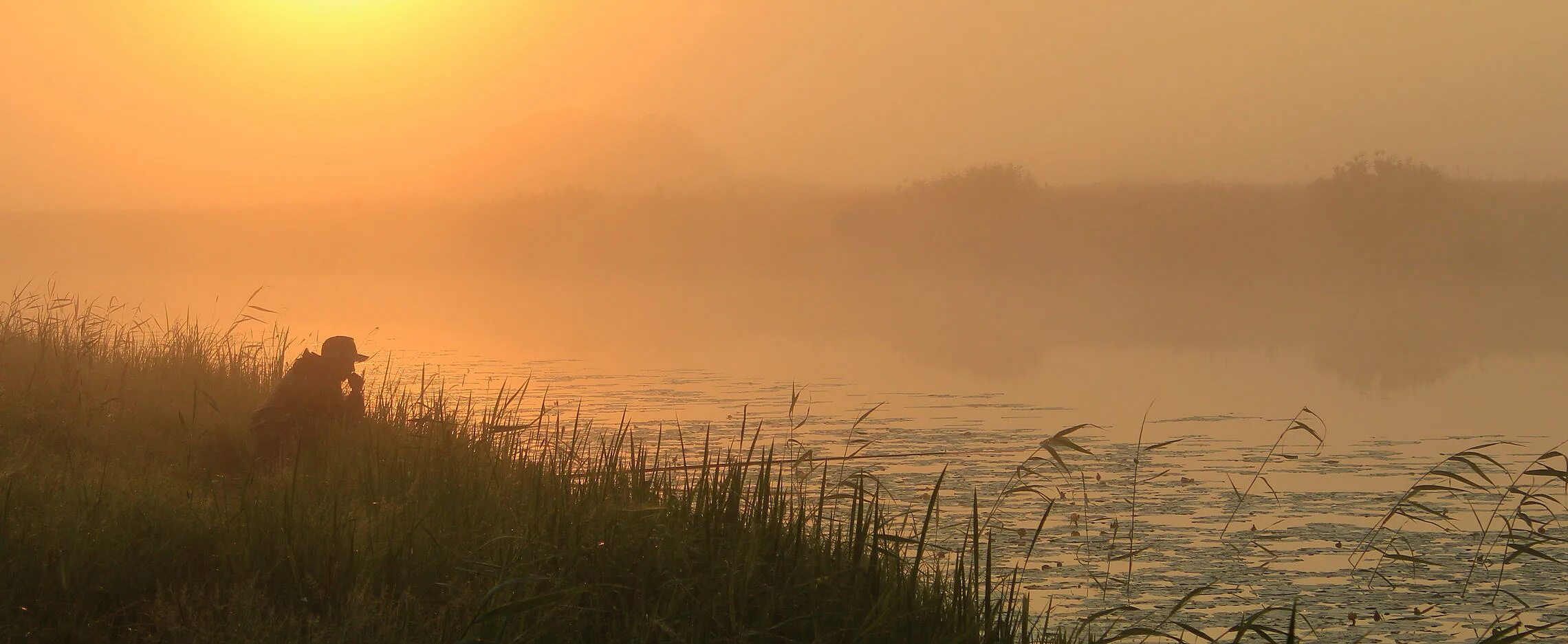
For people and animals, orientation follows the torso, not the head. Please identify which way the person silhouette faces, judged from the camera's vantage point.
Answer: facing to the right of the viewer
